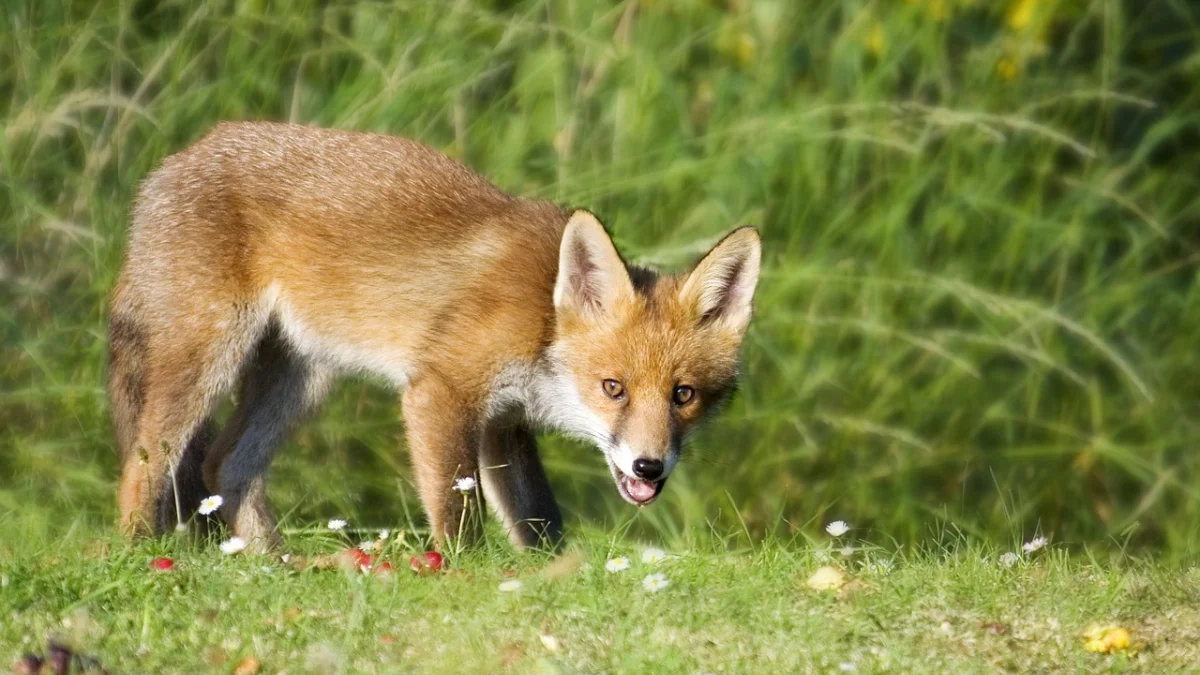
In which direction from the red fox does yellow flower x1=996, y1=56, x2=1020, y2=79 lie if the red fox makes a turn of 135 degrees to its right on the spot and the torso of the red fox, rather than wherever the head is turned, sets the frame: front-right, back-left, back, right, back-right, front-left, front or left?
back

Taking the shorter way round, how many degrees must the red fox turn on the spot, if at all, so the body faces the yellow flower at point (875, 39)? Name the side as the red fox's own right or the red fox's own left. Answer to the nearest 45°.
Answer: approximately 45° to the red fox's own left

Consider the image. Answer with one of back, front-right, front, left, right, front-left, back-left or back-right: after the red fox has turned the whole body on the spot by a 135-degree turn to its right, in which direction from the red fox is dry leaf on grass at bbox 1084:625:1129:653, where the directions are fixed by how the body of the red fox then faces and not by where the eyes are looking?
left

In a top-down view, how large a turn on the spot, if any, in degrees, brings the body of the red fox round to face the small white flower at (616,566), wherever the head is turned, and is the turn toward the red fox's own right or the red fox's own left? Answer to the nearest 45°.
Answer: approximately 45° to the red fox's own right

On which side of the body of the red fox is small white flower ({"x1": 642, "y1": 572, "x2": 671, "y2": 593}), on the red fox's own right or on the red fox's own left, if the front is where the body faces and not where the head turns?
on the red fox's own right

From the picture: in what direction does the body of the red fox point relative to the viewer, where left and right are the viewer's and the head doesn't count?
facing to the right of the viewer

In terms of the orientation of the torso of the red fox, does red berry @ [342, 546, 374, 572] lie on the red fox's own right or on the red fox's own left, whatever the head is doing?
on the red fox's own right

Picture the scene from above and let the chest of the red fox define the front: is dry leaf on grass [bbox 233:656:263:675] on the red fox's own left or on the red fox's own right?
on the red fox's own right

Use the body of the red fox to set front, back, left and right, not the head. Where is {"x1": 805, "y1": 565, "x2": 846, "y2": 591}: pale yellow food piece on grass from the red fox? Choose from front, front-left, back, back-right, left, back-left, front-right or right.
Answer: front-right

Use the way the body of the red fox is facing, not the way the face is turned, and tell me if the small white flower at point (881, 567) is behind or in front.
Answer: in front
